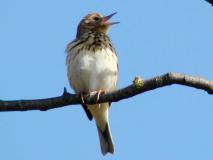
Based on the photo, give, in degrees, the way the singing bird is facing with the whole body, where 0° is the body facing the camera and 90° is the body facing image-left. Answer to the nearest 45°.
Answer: approximately 0°
